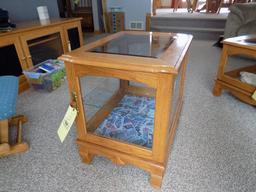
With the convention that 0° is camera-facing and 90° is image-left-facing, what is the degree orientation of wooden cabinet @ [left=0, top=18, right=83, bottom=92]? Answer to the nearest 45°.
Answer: approximately 315°

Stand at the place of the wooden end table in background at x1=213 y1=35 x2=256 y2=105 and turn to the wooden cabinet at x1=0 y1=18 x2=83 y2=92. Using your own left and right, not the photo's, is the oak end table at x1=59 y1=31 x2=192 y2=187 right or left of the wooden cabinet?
left

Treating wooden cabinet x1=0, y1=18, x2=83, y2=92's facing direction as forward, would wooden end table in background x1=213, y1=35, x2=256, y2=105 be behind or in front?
in front

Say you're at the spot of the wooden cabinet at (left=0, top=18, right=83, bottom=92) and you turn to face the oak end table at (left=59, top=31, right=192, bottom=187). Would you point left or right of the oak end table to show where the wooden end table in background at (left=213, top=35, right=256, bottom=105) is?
left

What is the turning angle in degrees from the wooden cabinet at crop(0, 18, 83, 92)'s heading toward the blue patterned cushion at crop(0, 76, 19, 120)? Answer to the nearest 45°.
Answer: approximately 45° to its right

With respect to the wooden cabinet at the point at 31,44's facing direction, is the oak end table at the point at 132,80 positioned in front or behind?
in front
